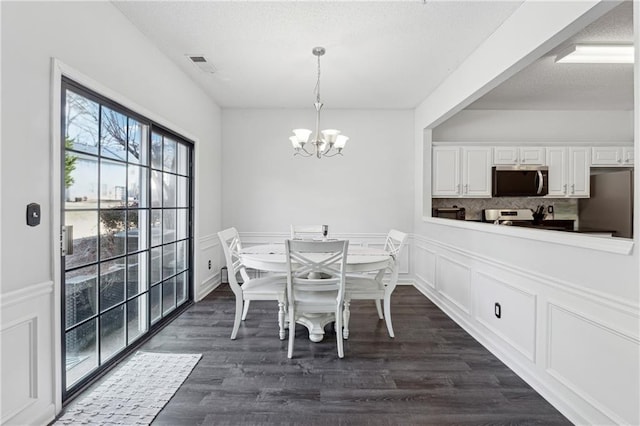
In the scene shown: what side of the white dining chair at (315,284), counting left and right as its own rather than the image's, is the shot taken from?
back

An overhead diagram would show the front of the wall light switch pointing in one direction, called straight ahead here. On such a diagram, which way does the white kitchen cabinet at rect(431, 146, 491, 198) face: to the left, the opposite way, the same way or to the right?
to the right

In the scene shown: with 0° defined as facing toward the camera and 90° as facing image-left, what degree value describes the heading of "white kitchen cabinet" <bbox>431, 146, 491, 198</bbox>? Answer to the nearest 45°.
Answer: approximately 0°

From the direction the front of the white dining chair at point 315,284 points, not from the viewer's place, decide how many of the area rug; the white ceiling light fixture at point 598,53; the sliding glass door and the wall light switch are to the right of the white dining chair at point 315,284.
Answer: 1

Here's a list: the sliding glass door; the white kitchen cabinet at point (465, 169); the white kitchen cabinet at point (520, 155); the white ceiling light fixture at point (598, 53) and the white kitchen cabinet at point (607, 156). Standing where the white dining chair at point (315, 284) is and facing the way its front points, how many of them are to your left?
1

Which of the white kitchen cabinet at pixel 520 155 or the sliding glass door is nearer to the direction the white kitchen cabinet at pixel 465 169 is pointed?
the sliding glass door

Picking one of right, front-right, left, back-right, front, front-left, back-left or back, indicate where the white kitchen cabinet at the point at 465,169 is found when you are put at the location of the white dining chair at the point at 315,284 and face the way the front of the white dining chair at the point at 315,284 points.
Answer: front-right

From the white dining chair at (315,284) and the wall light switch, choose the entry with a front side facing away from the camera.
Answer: the white dining chair

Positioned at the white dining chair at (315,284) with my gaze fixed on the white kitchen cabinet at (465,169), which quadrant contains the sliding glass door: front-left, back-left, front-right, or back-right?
back-left

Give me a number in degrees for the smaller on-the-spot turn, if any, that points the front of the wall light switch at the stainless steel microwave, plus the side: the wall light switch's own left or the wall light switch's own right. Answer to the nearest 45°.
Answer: approximately 45° to the wall light switch's own left

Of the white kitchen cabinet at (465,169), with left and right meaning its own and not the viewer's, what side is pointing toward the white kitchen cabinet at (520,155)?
left

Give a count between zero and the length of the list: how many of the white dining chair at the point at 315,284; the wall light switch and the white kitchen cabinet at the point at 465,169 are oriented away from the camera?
1

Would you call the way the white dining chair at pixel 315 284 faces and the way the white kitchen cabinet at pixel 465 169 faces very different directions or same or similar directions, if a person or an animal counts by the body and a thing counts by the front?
very different directions

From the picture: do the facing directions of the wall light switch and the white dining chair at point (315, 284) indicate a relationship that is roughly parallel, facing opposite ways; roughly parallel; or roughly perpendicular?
roughly perpendicular

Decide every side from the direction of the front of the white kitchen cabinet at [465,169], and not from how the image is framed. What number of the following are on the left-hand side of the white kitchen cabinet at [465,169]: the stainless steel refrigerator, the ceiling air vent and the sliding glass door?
1

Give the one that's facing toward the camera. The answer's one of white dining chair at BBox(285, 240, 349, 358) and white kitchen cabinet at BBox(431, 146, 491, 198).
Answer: the white kitchen cabinet

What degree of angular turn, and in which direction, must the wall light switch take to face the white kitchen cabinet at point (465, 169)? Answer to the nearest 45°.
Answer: approximately 45° to its left

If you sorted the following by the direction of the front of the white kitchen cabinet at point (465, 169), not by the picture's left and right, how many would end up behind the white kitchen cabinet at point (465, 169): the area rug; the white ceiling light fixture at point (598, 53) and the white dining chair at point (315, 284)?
0
